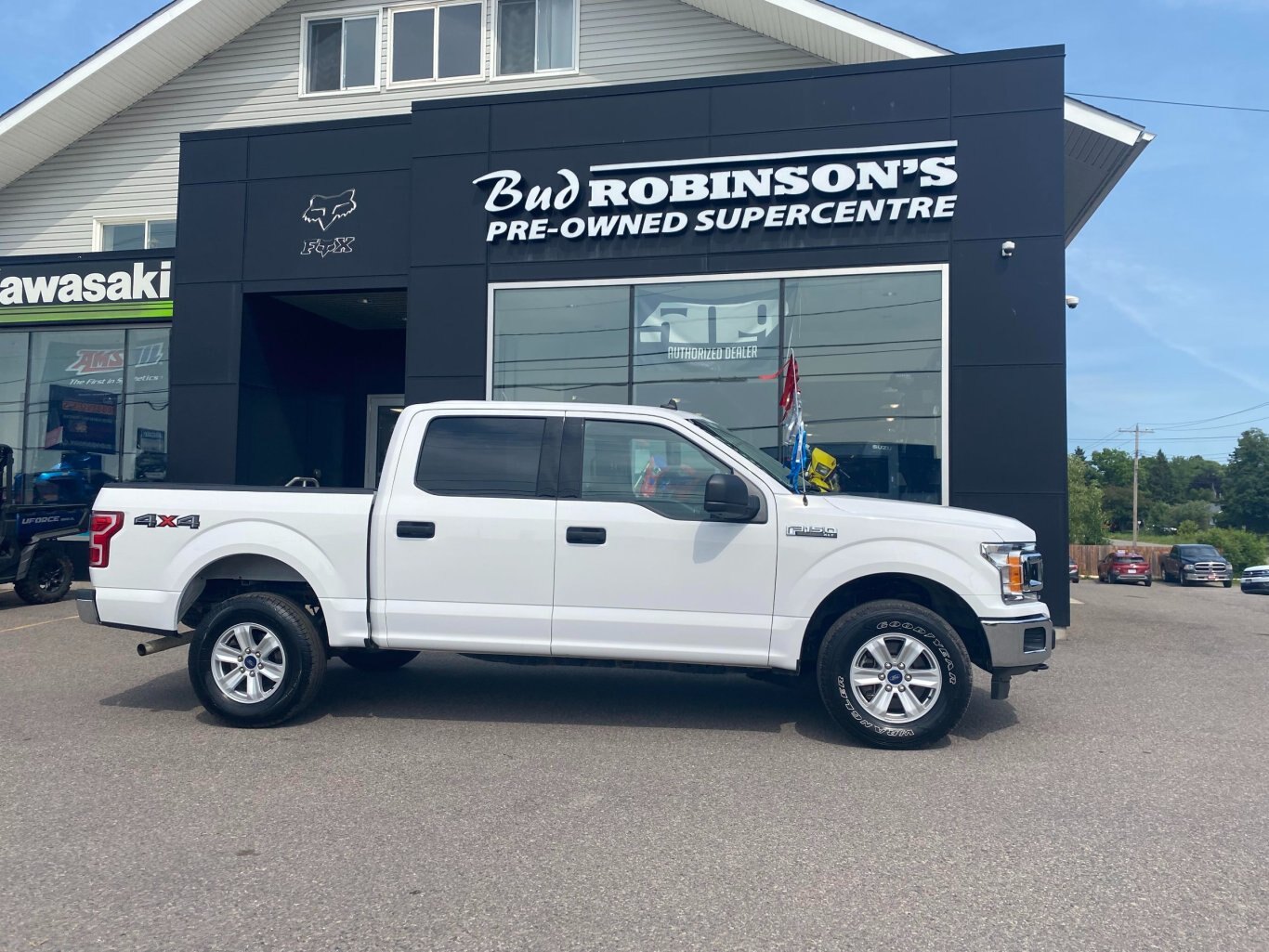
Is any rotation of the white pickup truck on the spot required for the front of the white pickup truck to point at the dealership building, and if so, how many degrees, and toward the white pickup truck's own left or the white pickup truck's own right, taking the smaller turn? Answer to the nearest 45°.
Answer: approximately 90° to the white pickup truck's own left

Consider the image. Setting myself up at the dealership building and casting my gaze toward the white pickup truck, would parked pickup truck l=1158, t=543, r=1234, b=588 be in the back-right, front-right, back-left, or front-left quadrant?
back-left

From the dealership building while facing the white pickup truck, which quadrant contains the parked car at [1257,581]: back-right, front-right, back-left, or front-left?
back-left

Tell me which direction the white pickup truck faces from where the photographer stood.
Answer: facing to the right of the viewer

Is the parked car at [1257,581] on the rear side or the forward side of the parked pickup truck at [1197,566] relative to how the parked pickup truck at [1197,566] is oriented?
on the forward side

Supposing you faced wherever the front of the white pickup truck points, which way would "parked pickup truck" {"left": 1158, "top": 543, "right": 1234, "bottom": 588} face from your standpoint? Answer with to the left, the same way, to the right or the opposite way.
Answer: to the right

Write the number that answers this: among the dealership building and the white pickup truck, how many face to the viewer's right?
1

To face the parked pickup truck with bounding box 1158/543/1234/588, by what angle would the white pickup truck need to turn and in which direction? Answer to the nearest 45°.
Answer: approximately 45° to its left

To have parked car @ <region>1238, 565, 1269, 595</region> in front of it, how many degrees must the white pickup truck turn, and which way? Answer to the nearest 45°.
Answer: approximately 45° to its left

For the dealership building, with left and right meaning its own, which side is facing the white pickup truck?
front

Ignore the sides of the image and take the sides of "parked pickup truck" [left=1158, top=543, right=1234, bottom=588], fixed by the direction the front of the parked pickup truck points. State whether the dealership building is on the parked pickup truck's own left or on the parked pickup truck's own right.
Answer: on the parked pickup truck's own right

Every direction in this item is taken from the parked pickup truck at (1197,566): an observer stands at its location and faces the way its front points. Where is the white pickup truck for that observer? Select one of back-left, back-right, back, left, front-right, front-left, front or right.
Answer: front-right
